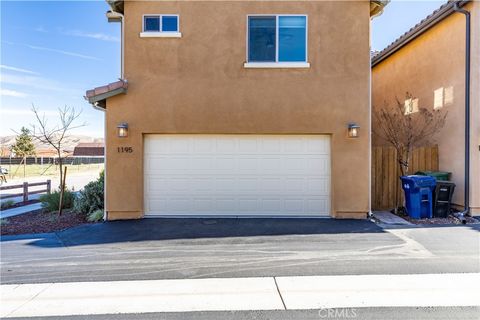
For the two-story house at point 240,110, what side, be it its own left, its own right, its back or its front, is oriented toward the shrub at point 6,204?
right

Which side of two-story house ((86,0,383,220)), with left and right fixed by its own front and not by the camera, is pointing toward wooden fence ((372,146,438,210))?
left

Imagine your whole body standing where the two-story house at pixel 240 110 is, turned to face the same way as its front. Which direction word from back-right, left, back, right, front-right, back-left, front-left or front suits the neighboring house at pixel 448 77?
left

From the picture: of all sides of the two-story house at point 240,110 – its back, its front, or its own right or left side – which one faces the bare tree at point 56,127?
right

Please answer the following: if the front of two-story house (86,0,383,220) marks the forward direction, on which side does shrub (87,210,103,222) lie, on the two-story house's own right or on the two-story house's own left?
on the two-story house's own right

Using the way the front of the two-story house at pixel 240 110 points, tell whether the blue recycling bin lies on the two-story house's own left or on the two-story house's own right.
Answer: on the two-story house's own left

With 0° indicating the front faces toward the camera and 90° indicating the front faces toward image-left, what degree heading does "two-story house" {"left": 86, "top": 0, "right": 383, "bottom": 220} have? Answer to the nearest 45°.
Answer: approximately 0°

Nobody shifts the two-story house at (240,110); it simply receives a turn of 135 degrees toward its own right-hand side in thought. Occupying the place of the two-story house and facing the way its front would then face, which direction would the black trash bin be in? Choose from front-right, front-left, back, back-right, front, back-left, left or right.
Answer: back-right
